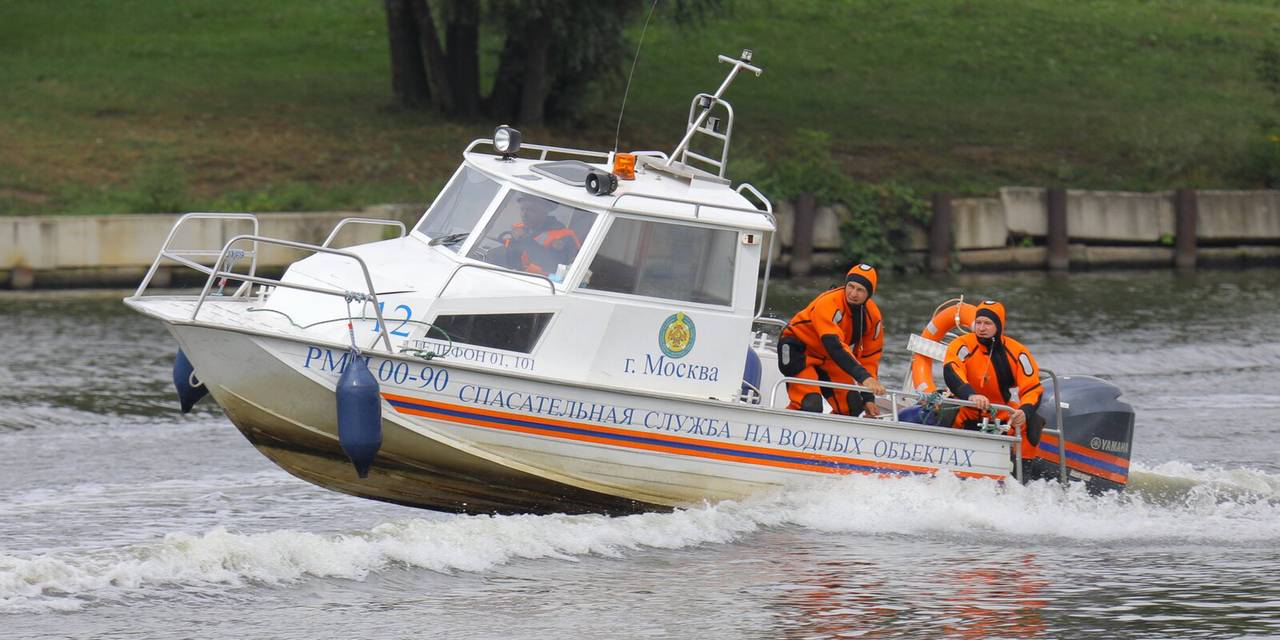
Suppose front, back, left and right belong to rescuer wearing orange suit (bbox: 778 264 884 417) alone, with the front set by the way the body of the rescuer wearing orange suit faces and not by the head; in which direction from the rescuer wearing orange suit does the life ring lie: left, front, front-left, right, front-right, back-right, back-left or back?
left

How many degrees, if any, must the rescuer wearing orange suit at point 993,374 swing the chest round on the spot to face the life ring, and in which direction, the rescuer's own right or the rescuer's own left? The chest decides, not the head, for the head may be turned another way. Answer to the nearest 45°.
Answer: approximately 90° to the rescuer's own right

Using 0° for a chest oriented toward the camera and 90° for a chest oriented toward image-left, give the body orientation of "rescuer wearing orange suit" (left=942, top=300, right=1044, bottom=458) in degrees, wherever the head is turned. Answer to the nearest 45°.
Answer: approximately 45°

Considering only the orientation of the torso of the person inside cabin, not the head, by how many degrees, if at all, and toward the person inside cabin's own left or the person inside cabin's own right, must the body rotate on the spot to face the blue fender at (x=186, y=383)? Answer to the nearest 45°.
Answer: approximately 45° to the person inside cabin's own right

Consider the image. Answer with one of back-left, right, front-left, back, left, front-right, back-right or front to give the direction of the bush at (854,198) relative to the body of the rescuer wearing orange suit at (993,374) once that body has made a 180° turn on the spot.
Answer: front-left

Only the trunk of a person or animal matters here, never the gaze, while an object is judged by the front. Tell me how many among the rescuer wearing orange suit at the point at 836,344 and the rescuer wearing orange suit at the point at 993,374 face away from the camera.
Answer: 0

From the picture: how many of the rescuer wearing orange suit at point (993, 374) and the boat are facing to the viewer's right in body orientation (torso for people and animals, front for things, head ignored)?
0

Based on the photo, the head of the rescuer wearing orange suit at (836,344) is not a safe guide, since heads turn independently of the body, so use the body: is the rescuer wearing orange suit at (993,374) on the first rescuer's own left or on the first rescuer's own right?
on the first rescuer's own left

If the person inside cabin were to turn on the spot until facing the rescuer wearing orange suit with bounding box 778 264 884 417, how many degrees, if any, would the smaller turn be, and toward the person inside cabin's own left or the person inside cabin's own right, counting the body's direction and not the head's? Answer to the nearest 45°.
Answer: approximately 135° to the person inside cabin's own left

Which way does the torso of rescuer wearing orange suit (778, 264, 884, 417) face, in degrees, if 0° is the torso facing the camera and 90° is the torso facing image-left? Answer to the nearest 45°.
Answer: approximately 315°

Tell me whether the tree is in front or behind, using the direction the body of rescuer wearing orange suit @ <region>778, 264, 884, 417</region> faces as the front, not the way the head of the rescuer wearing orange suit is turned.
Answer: behind

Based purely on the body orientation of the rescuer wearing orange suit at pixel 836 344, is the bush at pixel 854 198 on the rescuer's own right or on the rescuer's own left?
on the rescuer's own left

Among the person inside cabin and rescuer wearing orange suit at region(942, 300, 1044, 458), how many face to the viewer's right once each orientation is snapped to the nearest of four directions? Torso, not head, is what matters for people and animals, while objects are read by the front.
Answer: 0
